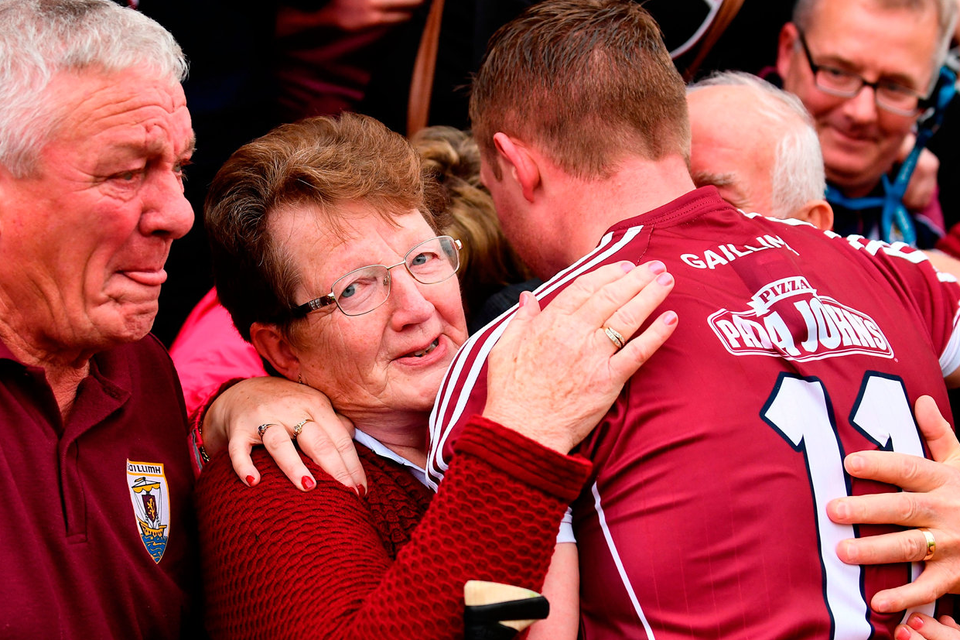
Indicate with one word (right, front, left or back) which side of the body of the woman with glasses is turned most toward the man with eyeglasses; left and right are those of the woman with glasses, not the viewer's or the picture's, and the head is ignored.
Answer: left

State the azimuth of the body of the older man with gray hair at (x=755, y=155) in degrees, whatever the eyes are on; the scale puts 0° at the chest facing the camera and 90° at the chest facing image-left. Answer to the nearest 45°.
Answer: approximately 45°

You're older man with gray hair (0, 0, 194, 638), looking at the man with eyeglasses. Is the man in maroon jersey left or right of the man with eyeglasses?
right

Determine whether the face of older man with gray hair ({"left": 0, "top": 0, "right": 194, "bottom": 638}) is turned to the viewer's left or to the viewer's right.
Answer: to the viewer's right

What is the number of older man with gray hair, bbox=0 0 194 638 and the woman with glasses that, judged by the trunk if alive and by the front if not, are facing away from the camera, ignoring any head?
0

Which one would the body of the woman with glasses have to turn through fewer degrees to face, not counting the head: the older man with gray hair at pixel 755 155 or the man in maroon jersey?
the man in maroon jersey

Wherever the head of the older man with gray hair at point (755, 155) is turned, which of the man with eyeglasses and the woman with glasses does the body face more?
the woman with glasses

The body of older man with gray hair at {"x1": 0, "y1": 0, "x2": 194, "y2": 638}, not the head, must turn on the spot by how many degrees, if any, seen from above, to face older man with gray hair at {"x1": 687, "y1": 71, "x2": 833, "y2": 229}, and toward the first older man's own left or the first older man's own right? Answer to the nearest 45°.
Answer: approximately 45° to the first older man's own left

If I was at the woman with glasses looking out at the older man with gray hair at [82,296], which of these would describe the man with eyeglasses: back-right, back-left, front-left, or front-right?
back-right

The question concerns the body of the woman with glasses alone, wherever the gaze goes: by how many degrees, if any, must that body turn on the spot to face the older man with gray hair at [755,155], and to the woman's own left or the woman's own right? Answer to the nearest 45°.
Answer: approximately 90° to the woman's own left

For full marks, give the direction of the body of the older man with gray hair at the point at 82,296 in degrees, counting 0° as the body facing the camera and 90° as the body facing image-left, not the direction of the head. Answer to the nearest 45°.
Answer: approximately 315°

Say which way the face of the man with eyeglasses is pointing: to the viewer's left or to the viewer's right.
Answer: to the viewer's left
